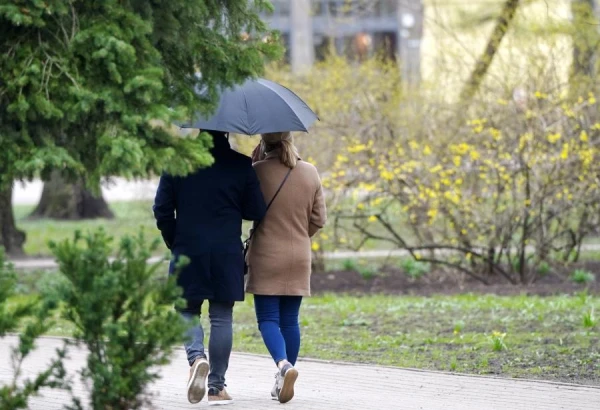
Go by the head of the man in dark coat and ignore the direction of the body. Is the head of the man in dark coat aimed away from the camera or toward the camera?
away from the camera

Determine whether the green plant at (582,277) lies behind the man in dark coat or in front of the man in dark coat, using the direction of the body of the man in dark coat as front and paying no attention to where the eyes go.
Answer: in front

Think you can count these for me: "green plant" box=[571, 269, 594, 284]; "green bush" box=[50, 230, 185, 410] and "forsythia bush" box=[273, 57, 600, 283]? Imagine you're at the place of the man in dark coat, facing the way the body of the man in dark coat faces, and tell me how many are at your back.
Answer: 1

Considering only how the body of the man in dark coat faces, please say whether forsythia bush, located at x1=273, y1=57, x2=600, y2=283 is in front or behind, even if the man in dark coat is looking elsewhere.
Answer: in front

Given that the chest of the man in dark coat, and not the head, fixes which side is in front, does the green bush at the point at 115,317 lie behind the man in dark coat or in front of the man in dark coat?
behind

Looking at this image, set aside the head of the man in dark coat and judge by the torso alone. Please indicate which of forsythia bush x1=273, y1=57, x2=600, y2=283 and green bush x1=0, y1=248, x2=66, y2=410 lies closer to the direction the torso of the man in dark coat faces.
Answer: the forsythia bush

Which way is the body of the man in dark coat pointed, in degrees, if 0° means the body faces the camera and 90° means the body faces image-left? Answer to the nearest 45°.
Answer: approximately 180°

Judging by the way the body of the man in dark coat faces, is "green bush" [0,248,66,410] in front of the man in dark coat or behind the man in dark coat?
behind

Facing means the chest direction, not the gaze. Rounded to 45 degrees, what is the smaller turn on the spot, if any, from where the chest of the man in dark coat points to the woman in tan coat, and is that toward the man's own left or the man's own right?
approximately 45° to the man's own right
